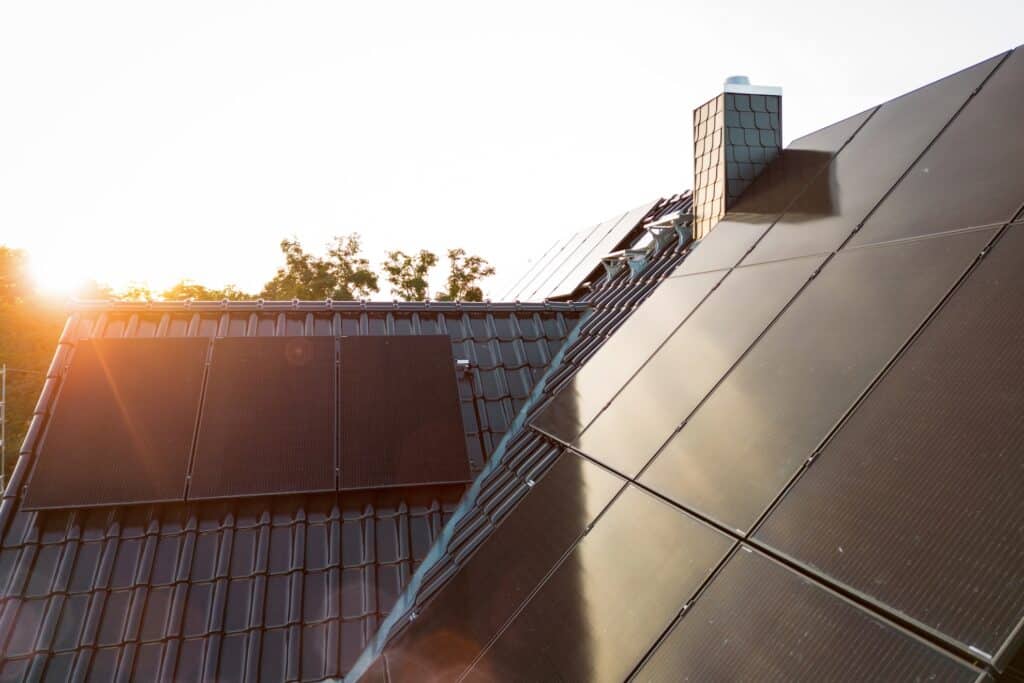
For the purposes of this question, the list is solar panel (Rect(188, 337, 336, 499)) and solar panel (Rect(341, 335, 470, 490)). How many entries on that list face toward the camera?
2

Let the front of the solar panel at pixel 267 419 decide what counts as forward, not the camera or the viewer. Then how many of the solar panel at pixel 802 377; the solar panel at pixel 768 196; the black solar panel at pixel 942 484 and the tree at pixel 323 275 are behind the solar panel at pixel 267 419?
1
